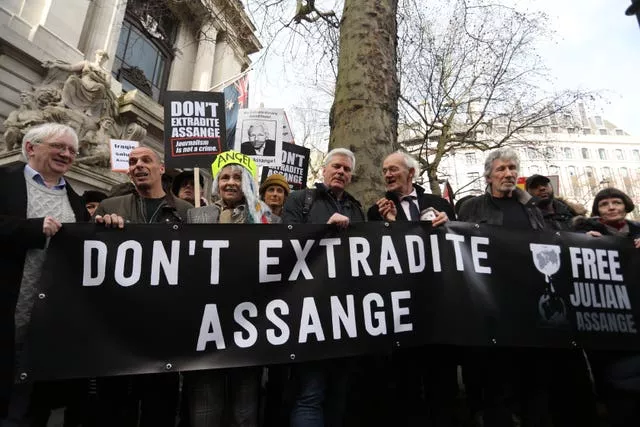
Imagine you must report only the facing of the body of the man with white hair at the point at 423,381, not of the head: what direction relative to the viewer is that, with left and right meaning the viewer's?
facing the viewer and to the left of the viewer

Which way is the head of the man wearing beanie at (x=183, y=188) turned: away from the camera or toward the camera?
toward the camera

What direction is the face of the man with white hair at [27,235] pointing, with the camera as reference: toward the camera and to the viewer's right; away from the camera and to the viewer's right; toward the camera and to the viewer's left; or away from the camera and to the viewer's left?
toward the camera and to the viewer's right

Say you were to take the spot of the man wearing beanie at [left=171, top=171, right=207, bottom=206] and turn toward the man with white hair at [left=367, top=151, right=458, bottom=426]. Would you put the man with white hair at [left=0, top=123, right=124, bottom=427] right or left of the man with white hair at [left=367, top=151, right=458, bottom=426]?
right

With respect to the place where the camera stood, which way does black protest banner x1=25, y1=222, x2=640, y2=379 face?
facing the viewer

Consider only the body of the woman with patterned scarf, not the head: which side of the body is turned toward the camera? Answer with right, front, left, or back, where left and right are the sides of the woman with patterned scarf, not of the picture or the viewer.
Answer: front

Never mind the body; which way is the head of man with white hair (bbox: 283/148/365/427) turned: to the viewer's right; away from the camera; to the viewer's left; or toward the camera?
toward the camera

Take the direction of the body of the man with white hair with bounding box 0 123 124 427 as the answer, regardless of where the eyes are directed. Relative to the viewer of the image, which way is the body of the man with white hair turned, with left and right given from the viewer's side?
facing the viewer and to the right of the viewer

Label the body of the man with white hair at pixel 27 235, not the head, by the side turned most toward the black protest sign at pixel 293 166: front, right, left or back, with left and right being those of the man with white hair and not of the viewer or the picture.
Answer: left

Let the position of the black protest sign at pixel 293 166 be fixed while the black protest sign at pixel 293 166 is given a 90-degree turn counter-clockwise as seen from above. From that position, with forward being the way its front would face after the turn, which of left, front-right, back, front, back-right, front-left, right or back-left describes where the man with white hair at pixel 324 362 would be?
right

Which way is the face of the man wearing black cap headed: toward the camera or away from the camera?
toward the camera

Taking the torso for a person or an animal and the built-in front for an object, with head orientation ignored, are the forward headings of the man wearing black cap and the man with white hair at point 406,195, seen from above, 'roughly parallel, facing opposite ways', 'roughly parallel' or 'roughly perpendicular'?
roughly parallel
